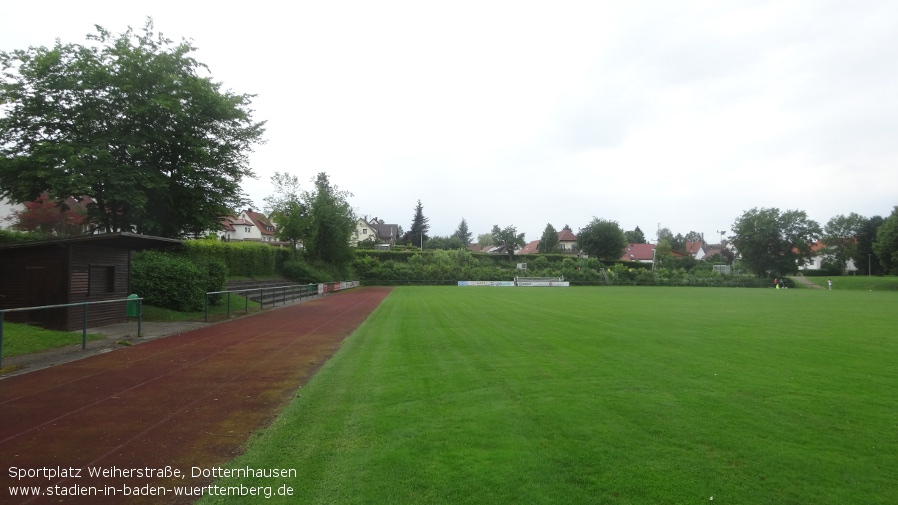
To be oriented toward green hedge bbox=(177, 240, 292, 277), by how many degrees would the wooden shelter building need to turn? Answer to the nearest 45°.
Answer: approximately 90° to its left

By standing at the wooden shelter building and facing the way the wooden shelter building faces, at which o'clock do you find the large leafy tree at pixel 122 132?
The large leafy tree is roughly at 8 o'clock from the wooden shelter building.

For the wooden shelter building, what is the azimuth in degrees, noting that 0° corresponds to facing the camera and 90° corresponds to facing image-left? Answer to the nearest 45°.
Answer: approximately 315°

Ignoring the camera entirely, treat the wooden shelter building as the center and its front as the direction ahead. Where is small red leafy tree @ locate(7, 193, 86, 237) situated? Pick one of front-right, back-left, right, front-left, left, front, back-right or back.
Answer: back-left

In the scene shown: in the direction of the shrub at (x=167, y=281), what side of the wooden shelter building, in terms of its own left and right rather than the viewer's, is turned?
left

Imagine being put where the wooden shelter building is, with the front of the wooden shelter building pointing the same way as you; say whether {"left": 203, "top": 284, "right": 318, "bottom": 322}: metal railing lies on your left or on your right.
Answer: on your left
